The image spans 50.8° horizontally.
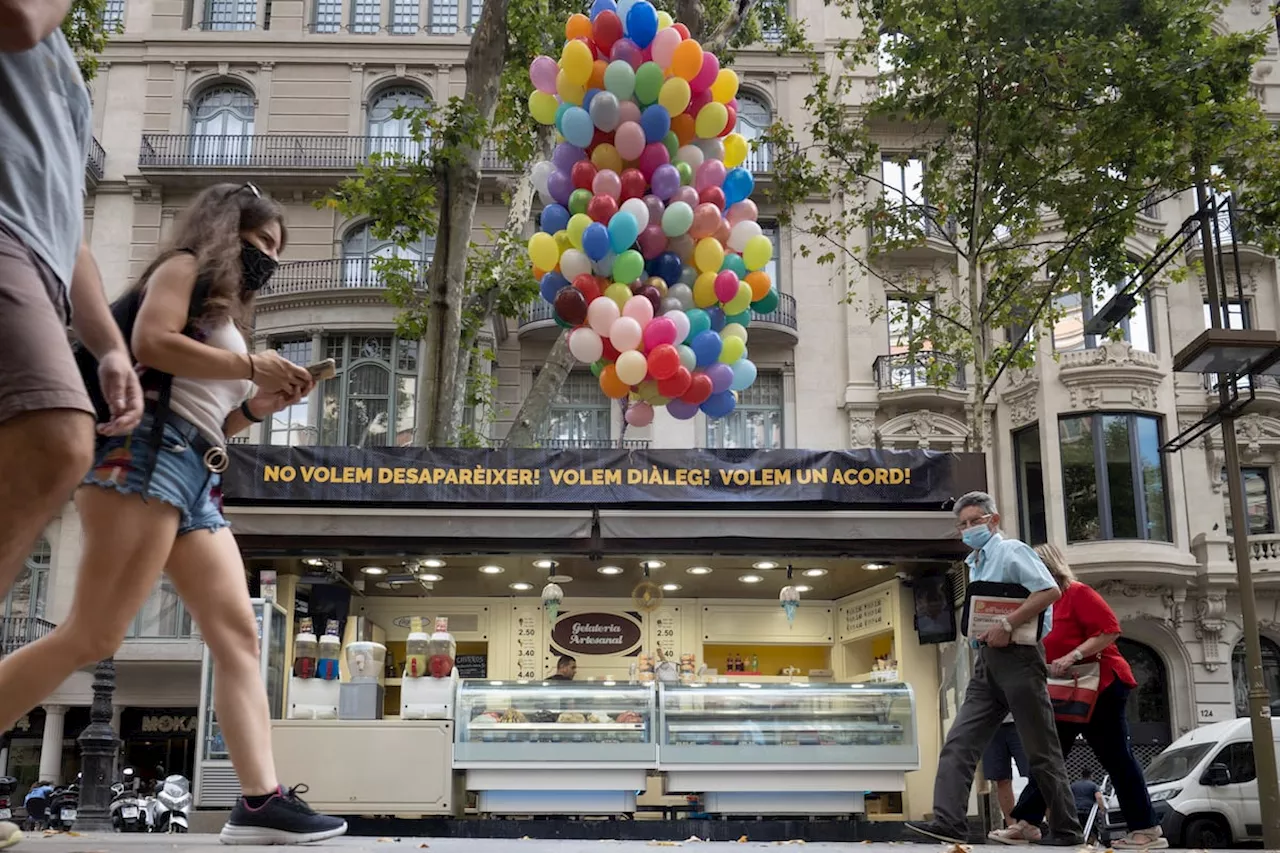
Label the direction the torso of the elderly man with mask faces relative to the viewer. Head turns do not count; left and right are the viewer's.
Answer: facing to the left of the viewer

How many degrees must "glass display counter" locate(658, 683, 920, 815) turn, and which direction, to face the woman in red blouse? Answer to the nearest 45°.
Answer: approximately 45° to its left

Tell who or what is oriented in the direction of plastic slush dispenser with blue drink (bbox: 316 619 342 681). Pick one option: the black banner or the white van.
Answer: the white van

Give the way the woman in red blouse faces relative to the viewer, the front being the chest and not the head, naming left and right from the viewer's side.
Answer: facing to the left of the viewer

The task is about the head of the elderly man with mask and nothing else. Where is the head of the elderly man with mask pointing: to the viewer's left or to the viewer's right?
to the viewer's left

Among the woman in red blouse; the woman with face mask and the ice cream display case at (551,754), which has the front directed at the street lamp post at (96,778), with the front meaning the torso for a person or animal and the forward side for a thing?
the woman in red blouse

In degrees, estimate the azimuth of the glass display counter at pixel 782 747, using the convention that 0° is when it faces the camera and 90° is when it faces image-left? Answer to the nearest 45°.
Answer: approximately 0°
